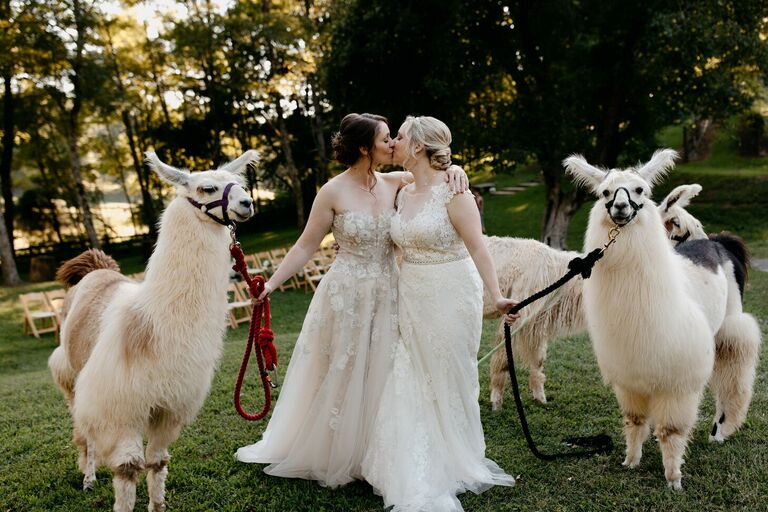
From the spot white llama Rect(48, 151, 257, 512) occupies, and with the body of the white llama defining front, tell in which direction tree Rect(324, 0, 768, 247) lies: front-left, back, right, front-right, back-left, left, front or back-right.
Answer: left

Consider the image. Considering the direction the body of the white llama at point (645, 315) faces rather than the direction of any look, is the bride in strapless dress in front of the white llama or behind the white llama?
in front

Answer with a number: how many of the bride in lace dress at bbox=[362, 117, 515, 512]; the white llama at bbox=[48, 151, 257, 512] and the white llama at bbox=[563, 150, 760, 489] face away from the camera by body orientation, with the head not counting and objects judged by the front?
0

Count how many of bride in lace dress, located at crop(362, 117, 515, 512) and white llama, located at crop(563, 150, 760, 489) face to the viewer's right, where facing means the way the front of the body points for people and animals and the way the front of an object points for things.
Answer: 0

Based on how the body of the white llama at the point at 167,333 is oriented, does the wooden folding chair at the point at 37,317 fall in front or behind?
behind

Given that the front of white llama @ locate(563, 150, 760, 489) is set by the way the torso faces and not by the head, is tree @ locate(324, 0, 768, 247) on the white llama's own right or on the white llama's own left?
on the white llama's own right

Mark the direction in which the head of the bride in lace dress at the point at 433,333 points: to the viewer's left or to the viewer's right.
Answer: to the viewer's left

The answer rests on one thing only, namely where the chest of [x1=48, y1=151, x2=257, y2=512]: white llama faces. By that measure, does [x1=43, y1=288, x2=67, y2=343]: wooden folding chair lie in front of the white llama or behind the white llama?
behind

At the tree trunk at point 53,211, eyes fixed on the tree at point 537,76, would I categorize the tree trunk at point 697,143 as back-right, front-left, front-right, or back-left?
front-left

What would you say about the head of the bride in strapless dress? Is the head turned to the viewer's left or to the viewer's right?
to the viewer's right

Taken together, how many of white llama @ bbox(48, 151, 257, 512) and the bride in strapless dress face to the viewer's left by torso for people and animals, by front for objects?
0
